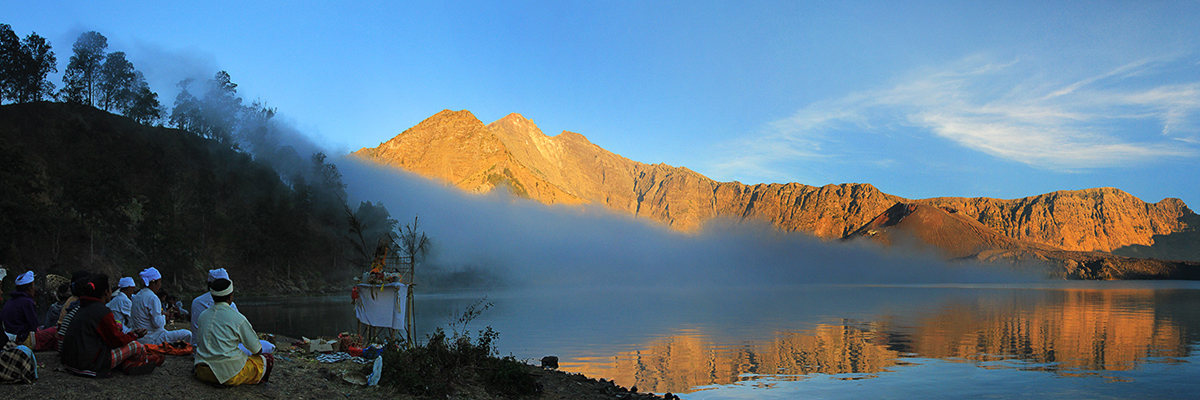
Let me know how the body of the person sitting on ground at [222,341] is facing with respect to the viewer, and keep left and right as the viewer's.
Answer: facing away from the viewer and to the right of the viewer

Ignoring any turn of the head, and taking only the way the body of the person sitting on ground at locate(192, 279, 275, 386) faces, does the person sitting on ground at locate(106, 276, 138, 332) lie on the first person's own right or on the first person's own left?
on the first person's own left

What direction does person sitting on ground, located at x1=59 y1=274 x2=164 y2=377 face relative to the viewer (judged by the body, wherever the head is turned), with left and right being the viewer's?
facing away from the viewer and to the right of the viewer

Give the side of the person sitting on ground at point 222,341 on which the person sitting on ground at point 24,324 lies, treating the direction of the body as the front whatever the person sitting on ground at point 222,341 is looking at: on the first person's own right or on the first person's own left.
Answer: on the first person's own left

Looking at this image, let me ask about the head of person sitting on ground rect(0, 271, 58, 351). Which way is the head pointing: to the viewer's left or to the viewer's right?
to the viewer's right

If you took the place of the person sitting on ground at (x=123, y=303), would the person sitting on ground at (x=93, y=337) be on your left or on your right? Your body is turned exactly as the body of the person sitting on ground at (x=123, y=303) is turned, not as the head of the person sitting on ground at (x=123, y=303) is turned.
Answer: on your right

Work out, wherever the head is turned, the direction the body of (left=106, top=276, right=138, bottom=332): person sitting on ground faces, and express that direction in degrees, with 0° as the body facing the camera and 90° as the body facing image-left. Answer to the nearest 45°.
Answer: approximately 270°

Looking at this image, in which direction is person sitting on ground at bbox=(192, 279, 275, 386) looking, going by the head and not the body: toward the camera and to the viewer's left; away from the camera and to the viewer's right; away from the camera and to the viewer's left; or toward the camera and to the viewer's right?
away from the camera and to the viewer's right

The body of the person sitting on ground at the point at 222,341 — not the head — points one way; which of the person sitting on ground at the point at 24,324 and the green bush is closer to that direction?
the green bush

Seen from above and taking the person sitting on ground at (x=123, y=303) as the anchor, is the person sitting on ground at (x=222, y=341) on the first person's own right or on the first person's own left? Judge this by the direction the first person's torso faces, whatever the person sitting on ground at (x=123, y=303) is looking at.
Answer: on the first person's own right
